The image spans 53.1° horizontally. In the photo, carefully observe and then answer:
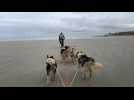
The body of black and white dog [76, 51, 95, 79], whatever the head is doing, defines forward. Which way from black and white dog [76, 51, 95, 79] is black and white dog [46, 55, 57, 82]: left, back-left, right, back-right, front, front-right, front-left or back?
front-left

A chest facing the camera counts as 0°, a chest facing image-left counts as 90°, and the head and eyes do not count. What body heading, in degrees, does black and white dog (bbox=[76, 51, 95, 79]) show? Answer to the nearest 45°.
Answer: approximately 135°

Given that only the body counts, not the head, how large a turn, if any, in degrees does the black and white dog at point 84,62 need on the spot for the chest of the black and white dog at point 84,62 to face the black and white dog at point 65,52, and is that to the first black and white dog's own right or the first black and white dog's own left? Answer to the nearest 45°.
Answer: approximately 45° to the first black and white dog's own left
